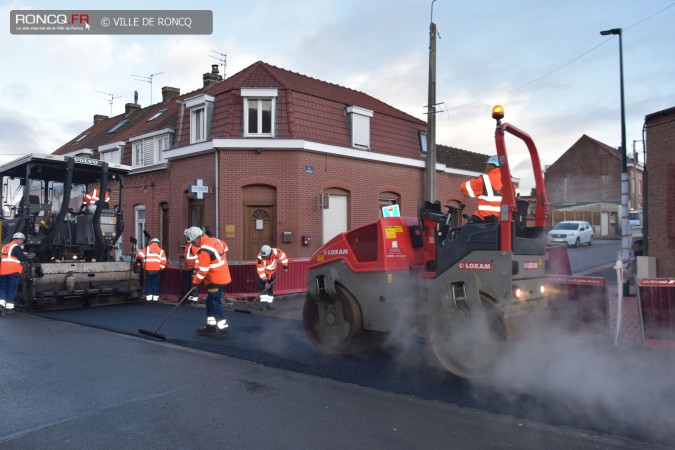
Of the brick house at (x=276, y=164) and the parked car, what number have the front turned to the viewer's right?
0

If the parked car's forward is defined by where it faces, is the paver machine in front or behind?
in front

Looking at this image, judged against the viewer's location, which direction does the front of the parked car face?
facing the viewer and to the left of the viewer

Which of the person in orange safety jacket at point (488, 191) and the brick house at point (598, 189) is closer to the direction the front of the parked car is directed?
the person in orange safety jacket

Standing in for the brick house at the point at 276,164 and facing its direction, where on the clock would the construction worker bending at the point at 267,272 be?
The construction worker bending is roughly at 12 o'clock from the brick house.

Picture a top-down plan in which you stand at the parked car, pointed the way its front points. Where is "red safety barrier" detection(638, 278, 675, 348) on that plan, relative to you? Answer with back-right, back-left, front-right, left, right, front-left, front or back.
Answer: front-left

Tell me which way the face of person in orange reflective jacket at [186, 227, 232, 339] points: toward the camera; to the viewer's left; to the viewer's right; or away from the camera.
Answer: to the viewer's left

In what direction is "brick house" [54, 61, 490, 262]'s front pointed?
toward the camera

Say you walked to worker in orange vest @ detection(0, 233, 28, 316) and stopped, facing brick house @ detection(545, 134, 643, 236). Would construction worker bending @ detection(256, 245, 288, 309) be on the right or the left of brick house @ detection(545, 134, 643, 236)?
right

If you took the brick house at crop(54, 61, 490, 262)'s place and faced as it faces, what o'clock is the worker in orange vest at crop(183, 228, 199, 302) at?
The worker in orange vest is roughly at 1 o'clock from the brick house.

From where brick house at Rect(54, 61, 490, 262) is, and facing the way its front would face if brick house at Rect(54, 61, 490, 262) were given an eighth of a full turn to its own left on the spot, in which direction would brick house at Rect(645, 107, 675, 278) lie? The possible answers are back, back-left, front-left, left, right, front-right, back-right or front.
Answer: front

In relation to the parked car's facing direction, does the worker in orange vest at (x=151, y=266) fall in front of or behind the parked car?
in front
